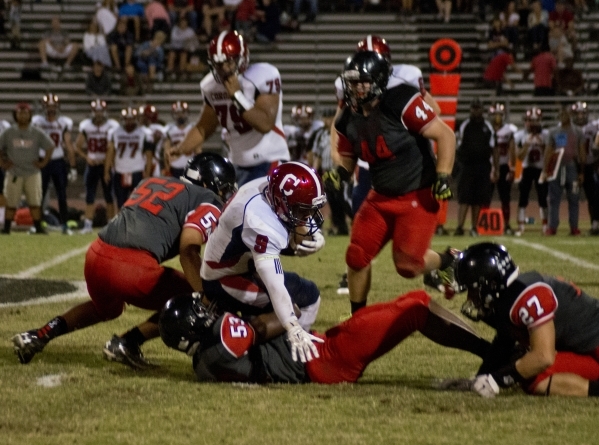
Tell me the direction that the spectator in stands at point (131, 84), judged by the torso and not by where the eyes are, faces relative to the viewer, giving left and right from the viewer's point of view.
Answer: facing the viewer

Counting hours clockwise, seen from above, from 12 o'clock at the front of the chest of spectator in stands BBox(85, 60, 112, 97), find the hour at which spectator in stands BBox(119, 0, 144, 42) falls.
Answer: spectator in stands BBox(119, 0, 144, 42) is roughly at 7 o'clock from spectator in stands BBox(85, 60, 112, 97).

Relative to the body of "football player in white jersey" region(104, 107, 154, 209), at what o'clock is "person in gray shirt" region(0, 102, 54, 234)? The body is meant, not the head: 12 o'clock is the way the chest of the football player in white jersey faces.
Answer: The person in gray shirt is roughly at 2 o'clock from the football player in white jersey.

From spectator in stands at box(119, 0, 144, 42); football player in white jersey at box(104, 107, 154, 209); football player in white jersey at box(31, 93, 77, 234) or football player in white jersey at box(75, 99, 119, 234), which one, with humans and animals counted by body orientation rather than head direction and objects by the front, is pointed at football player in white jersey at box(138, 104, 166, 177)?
the spectator in stands

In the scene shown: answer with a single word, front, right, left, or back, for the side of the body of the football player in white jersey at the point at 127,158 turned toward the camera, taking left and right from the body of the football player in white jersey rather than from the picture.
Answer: front

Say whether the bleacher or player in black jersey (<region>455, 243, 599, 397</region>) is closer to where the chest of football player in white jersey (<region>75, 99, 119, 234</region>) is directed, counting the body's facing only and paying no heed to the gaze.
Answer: the player in black jersey

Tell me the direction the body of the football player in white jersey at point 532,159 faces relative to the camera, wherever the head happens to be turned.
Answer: toward the camera

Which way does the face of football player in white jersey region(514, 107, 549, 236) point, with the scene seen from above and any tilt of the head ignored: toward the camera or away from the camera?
toward the camera

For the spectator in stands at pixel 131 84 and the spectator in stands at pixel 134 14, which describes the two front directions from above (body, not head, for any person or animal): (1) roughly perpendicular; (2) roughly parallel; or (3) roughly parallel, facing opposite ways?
roughly parallel

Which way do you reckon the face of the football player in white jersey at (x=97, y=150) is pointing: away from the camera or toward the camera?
toward the camera

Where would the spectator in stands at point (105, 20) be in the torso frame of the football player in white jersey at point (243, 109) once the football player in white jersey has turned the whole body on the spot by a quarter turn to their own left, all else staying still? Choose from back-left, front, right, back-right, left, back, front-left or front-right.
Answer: back-left

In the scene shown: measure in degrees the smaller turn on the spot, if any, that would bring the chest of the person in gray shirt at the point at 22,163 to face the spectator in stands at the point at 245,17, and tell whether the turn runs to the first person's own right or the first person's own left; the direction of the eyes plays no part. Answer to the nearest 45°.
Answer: approximately 135° to the first person's own left

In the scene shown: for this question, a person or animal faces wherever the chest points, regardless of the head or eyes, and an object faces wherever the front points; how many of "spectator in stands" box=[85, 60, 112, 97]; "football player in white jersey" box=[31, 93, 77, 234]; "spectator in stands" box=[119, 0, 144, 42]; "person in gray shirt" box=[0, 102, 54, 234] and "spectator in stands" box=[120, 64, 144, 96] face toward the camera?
5

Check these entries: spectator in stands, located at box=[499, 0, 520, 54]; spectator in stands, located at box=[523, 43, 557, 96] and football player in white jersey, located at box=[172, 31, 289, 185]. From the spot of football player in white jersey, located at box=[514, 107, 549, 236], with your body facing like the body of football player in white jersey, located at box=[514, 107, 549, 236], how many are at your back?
2

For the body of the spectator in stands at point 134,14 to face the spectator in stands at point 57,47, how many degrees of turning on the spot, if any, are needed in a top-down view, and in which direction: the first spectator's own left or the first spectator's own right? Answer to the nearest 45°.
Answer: approximately 90° to the first spectator's own right

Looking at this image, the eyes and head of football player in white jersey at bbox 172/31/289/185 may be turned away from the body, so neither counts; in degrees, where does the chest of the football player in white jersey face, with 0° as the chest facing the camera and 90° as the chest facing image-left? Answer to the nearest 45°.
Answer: approximately 45°

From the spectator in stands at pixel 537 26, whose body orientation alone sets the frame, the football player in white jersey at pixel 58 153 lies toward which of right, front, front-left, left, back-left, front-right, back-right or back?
front-right

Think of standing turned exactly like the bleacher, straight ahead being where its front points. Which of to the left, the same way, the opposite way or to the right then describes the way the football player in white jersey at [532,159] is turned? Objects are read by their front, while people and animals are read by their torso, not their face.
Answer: the same way
